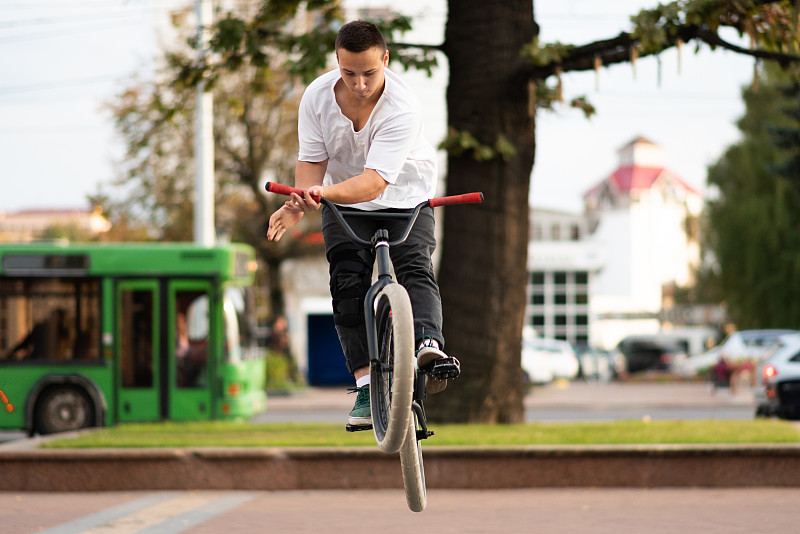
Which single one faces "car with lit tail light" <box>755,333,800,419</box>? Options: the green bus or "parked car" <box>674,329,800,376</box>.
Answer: the green bus

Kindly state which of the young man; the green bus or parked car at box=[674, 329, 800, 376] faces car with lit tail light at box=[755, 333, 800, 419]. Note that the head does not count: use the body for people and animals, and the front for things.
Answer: the green bus

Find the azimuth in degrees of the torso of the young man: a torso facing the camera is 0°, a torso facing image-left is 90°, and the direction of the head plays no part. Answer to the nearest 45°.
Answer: approximately 0°

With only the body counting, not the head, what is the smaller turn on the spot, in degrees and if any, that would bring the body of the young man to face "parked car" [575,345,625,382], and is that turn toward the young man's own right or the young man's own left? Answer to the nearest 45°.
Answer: approximately 180°

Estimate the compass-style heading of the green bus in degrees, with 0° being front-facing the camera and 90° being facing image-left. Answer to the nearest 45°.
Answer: approximately 270°

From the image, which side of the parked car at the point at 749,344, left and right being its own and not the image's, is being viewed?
left

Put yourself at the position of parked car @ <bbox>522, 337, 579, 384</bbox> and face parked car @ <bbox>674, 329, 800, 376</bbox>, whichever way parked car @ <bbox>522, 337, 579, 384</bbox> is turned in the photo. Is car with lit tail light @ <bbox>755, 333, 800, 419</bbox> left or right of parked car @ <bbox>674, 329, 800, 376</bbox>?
right

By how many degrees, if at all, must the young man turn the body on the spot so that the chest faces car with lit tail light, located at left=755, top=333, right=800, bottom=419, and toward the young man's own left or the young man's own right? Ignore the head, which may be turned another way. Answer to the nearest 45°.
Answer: approximately 135° to the young man's own left

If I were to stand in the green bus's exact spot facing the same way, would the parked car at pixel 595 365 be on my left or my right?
on my left

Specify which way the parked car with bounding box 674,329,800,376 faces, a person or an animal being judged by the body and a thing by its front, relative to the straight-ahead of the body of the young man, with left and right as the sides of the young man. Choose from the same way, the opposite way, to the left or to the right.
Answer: to the right
